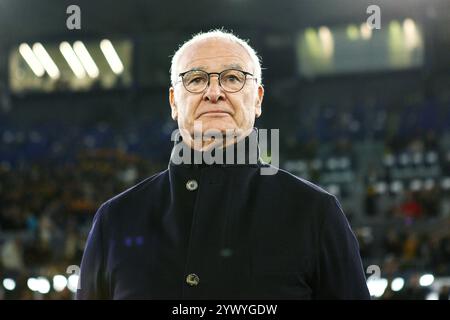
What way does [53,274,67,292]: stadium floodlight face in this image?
toward the camera

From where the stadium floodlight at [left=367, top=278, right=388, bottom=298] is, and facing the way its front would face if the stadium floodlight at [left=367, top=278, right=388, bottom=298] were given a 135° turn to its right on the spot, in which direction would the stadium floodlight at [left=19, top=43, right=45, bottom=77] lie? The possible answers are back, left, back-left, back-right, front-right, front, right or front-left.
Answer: front

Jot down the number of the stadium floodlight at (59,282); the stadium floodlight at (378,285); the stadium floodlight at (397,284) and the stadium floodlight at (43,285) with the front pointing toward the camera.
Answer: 4

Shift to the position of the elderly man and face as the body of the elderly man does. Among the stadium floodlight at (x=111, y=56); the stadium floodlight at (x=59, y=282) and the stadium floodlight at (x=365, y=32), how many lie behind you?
3

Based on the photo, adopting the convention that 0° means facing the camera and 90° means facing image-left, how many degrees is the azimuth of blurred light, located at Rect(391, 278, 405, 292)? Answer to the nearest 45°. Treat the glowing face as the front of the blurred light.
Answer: approximately 0°

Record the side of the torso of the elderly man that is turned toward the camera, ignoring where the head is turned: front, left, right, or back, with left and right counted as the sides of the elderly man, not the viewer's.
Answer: front

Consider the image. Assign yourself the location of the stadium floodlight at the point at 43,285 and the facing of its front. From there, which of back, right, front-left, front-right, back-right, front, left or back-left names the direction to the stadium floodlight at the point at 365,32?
back-left

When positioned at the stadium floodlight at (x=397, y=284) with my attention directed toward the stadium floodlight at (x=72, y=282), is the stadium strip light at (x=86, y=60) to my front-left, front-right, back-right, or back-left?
front-right

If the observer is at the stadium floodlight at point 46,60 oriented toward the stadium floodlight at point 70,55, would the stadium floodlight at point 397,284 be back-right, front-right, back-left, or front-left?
front-right

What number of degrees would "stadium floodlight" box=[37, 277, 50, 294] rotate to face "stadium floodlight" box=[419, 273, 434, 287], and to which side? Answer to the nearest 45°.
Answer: approximately 45° to its left

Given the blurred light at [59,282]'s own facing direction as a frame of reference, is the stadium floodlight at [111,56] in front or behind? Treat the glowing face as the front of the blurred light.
behind

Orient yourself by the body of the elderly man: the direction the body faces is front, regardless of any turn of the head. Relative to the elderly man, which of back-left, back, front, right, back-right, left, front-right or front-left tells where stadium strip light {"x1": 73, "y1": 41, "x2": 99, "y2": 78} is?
back

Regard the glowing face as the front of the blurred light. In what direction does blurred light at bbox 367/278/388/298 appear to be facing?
toward the camera
